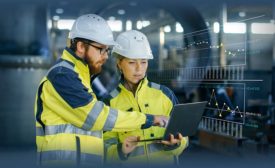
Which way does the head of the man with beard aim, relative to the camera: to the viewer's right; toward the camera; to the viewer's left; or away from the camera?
to the viewer's right

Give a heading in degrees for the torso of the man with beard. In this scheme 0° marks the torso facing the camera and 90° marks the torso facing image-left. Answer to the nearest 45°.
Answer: approximately 270°
